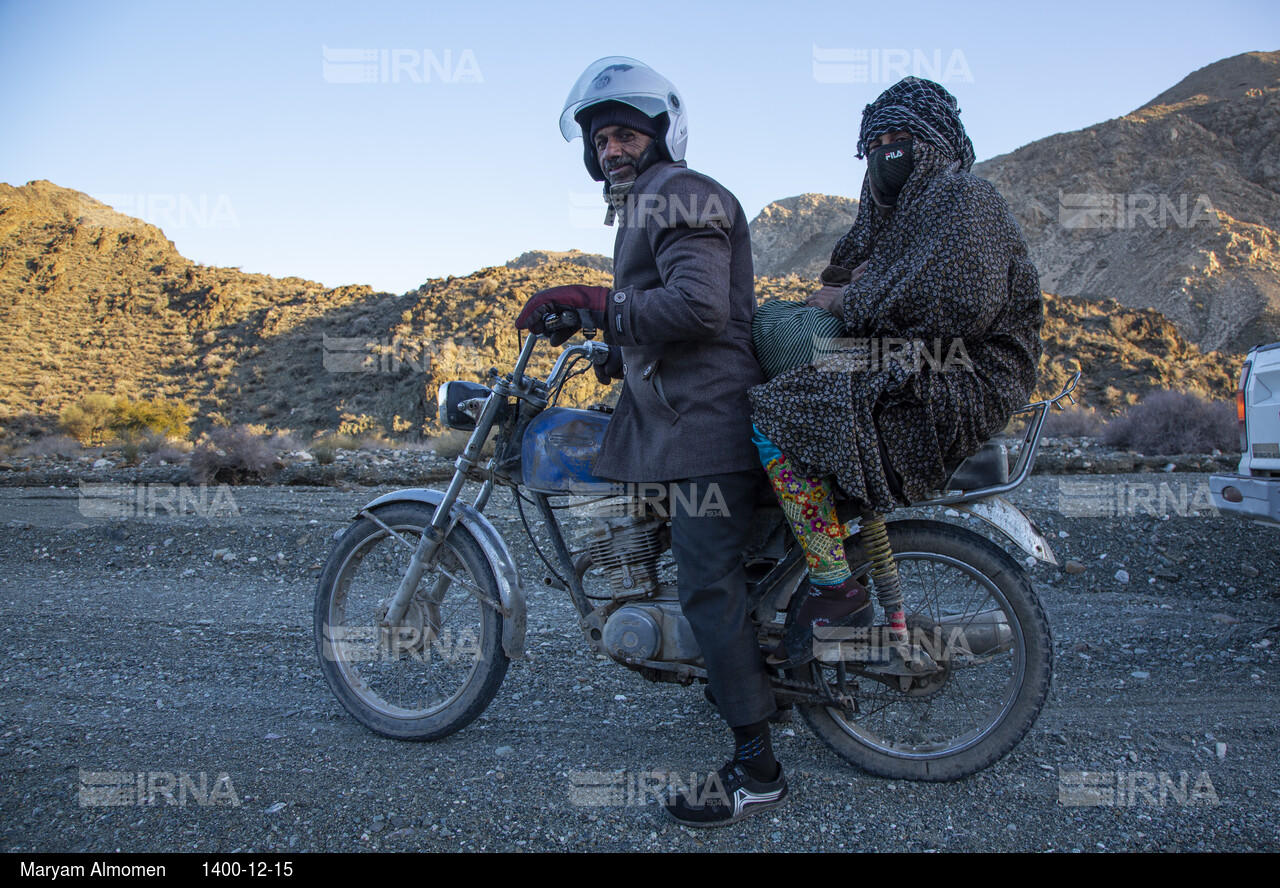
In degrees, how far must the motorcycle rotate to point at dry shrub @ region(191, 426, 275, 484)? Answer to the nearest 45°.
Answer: approximately 45° to its right

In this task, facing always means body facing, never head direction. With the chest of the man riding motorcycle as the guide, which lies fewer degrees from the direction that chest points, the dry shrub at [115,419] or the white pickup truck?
the dry shrub

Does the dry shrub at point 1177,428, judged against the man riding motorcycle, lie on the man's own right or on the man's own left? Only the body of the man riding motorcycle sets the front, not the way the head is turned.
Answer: on the man's own right

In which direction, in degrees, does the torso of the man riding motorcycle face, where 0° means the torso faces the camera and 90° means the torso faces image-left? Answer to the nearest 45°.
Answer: approximately 90°

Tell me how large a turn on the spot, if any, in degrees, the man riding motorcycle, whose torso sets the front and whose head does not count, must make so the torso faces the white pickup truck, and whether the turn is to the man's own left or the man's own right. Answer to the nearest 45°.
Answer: approximately 135° to the man's own right

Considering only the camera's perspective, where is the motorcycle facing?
facing to the left of the viewer

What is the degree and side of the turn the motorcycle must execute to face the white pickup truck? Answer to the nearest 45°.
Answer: approximately 135° to its right
